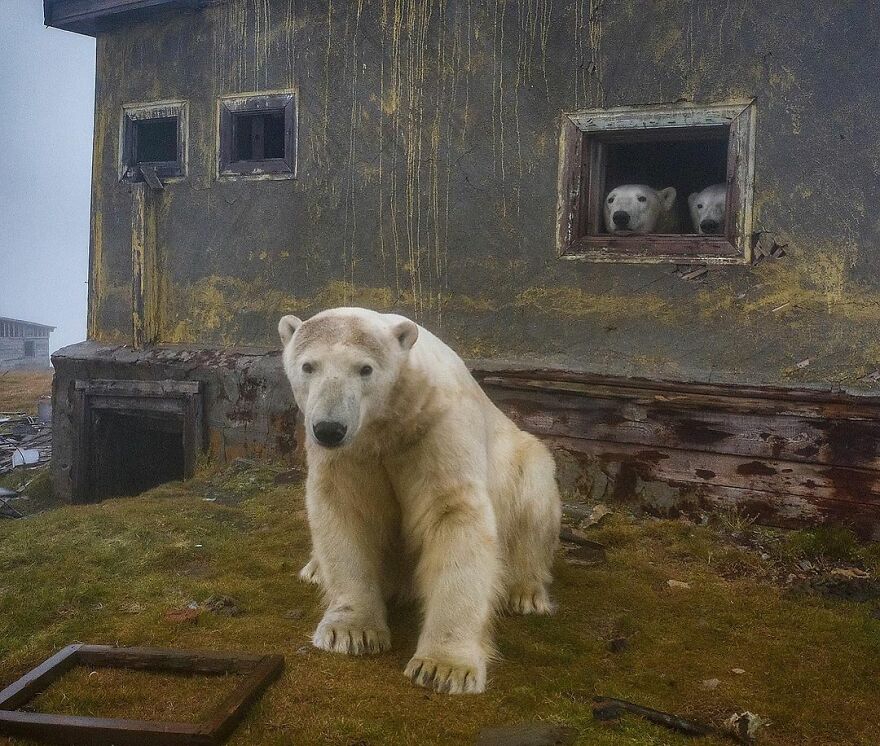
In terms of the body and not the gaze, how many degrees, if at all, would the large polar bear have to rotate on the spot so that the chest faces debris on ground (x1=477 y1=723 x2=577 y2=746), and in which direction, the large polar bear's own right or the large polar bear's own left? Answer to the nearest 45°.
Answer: approximately 90° to the large polar bear's own left

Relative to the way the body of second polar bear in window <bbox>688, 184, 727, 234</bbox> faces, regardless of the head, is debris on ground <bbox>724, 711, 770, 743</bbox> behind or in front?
in front

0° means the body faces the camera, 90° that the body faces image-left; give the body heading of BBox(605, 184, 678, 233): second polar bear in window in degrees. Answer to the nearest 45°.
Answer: approximately 45°

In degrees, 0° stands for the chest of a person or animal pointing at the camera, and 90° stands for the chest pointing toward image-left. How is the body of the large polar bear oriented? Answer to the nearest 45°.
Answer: approximately 45°

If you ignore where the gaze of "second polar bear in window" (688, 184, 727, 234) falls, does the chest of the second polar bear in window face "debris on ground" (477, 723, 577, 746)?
yes

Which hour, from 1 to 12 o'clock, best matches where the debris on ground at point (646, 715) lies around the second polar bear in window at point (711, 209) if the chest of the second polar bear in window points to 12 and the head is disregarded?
The debris on ground is roughly at 12 o'clock from the second polar bear in window.

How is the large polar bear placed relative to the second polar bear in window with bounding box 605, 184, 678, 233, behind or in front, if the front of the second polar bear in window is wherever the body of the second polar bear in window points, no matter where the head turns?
in front

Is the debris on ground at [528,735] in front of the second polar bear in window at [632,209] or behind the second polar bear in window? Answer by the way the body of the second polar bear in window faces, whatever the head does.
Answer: in front

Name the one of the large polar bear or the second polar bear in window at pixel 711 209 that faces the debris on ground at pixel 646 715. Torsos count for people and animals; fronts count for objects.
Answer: the second polar bear in window

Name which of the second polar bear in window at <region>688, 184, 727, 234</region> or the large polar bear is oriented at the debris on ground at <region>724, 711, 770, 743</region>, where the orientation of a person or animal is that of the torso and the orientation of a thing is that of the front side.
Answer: the second polar bear in window

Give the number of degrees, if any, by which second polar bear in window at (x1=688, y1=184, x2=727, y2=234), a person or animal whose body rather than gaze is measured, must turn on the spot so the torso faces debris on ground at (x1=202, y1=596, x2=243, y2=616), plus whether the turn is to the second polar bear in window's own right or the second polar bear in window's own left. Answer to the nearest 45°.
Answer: approximately 45° to the second polar bear in window's own right
